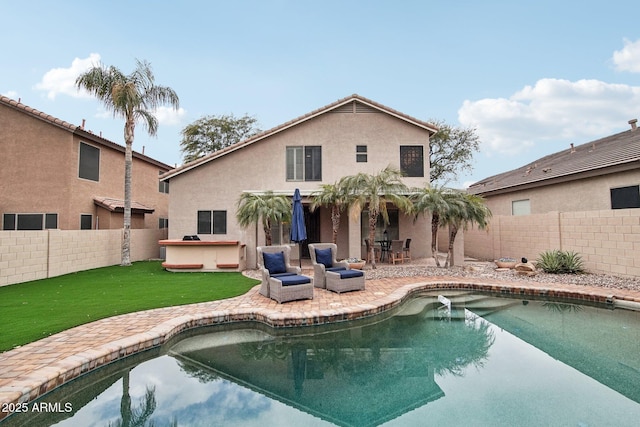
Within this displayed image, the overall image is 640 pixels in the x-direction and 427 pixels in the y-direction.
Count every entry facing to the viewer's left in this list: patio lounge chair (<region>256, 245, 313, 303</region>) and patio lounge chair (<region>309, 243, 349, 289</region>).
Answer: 0

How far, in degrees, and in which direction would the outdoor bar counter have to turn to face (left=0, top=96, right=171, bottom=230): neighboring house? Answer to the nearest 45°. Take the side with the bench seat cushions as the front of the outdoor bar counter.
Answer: approximately 135° to its right

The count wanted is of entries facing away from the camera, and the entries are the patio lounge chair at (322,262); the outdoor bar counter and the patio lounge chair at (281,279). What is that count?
0

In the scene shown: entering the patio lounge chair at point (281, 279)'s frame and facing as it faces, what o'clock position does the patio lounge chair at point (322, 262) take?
the patio lounge chair at point (322, 262) is roughly at 9 o'clock from the patio lounge chair at point (281, 279).

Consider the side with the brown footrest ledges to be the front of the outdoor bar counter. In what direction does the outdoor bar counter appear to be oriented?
toward the camera

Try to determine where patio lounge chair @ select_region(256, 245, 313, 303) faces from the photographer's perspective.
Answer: facing the viewer and to the right of the viewer

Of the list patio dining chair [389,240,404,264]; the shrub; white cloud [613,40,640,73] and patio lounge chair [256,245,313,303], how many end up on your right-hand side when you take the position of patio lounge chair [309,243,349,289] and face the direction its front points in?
1

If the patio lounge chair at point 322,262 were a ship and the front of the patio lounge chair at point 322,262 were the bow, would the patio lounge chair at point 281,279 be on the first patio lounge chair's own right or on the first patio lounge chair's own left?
on the first patio lounge chair's own right

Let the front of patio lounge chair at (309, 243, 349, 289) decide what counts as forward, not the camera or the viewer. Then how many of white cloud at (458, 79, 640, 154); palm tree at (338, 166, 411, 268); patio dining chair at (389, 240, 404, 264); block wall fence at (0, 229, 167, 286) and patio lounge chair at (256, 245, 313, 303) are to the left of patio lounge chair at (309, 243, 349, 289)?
3

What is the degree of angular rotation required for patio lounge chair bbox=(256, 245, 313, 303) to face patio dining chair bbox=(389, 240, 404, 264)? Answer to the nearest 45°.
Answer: approximately 90° to its left

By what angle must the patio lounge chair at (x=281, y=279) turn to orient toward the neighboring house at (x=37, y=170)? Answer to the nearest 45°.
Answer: approximately 180°
